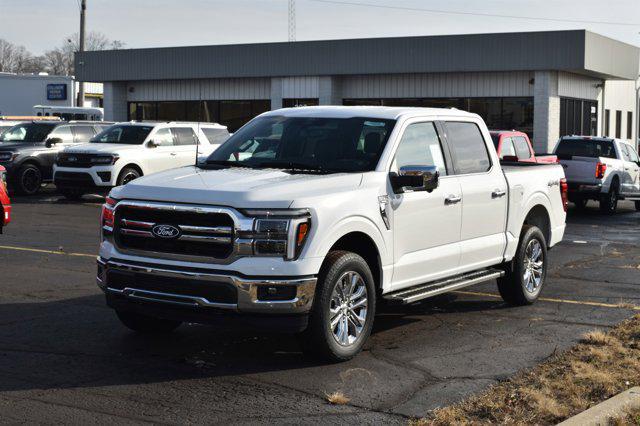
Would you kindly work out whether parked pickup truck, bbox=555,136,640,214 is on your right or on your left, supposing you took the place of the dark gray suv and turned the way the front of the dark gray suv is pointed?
on your left

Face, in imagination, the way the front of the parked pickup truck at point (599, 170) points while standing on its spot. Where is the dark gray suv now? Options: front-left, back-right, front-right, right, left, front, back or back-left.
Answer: back-left

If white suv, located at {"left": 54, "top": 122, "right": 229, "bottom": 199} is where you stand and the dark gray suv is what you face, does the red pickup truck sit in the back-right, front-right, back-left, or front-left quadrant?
back-right

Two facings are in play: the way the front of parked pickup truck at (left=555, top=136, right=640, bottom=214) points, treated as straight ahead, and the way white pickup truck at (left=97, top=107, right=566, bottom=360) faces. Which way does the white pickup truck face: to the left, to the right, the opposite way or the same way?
the opposite way

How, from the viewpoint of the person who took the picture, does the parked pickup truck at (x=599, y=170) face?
facing away from the viewer and to the right of the viewer

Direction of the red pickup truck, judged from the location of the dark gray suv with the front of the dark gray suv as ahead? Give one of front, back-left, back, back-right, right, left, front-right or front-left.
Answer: left

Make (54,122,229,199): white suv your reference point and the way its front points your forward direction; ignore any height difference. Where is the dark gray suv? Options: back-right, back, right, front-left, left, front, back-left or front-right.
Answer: right

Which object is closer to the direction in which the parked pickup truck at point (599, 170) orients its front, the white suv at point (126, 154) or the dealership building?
the dealership building
